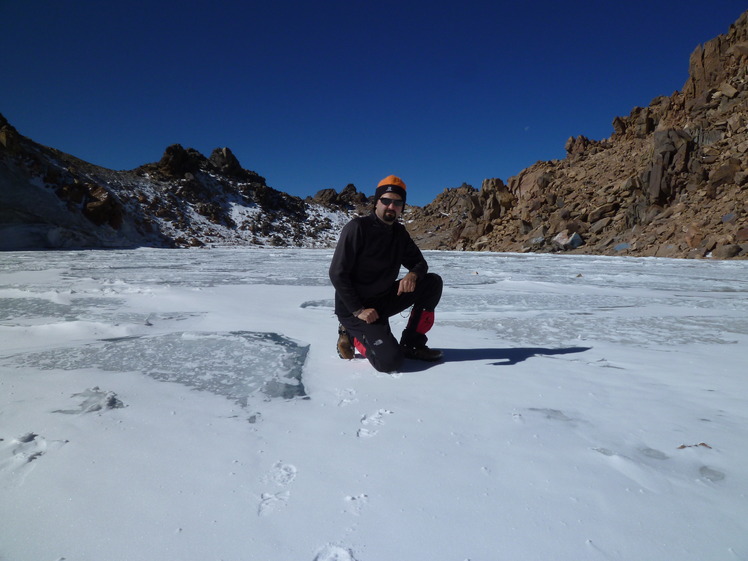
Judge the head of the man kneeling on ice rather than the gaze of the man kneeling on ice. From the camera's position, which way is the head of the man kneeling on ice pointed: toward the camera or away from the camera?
toward the camera

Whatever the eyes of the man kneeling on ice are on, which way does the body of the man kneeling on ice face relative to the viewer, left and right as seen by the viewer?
facing the viewer and to the right of the viewer
